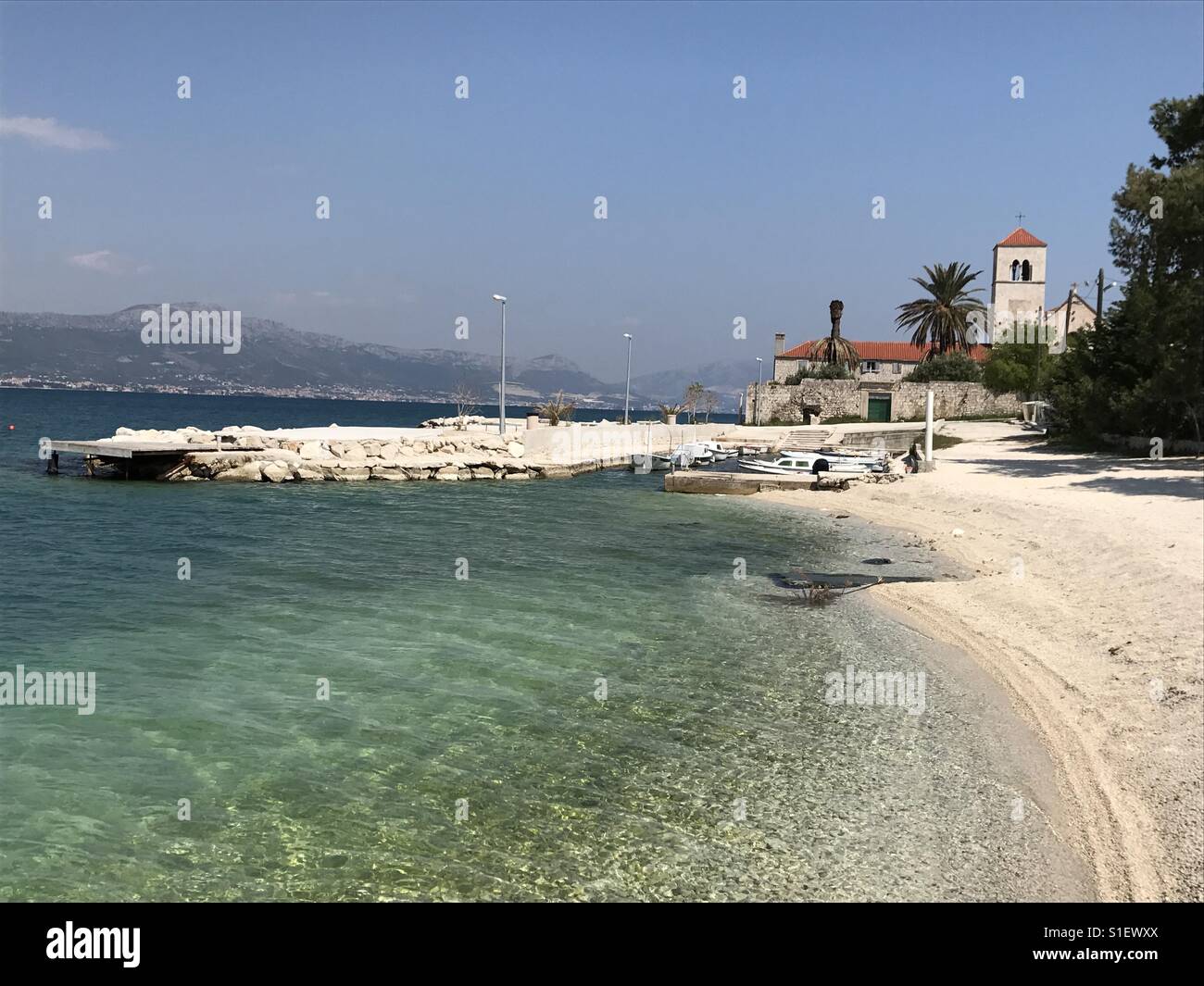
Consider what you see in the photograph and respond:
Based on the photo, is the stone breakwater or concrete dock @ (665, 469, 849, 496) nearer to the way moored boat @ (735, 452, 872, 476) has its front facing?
the stone breakwater

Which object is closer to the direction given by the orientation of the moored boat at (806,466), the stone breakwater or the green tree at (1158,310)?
the stone breakwater

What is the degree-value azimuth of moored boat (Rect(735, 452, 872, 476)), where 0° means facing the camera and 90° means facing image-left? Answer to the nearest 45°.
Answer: approximately 90°

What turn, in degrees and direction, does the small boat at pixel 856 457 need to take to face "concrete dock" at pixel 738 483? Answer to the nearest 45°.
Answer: approximately 45° to its left

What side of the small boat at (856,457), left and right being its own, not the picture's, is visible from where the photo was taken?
left

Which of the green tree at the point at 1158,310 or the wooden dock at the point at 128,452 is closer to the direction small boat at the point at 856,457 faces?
the wooden dock

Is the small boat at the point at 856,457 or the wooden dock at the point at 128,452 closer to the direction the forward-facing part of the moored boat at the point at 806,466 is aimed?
the wooden dock

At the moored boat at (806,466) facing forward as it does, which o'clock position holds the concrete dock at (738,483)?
The concrete dock is roughly at 10 o'clock from the moored boat.

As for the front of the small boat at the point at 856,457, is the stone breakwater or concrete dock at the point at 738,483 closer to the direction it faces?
the stone breakwater

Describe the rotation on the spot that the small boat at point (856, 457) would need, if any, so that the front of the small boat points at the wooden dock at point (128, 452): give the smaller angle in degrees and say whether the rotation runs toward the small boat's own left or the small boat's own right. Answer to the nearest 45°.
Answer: approximately 45° to the small boat's own left

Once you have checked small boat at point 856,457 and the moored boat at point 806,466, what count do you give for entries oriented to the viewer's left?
2
